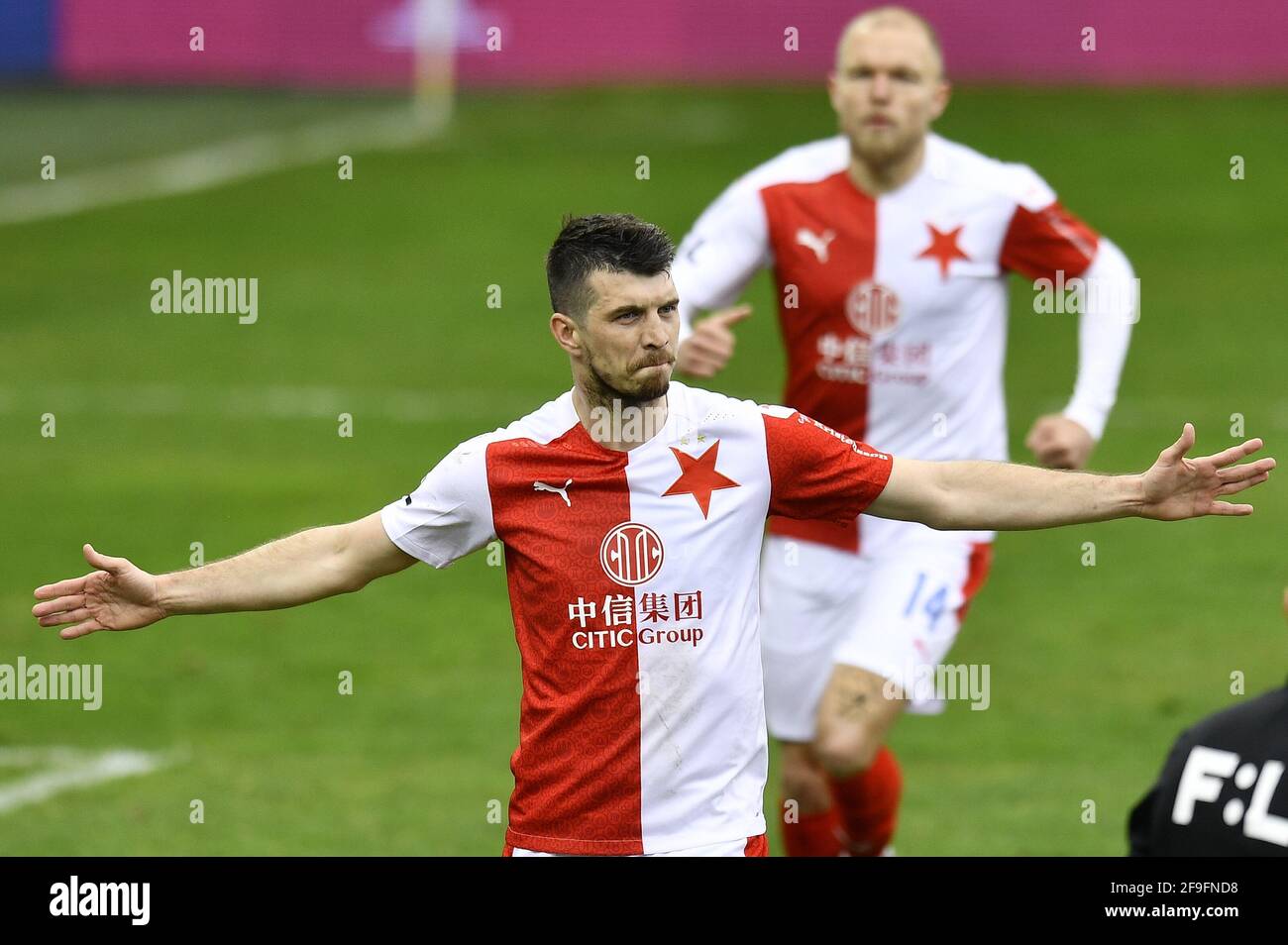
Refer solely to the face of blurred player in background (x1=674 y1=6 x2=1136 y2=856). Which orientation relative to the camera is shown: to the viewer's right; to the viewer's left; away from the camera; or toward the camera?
toward the camera

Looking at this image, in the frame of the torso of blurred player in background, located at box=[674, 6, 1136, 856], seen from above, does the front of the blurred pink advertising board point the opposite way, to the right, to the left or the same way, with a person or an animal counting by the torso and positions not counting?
the same way

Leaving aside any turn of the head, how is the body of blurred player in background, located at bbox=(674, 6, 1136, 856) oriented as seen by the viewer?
toward the camera

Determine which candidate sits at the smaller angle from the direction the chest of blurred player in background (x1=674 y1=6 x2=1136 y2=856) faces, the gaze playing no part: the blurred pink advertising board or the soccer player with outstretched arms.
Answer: the soccer player with outstretched arms

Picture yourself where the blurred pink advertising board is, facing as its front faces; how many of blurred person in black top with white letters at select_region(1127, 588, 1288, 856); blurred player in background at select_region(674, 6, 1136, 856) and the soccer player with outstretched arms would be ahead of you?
3

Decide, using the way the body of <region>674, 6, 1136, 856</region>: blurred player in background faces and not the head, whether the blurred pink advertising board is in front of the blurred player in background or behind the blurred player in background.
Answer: behind

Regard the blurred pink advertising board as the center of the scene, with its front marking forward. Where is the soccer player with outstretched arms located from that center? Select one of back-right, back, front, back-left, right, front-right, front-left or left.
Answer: front

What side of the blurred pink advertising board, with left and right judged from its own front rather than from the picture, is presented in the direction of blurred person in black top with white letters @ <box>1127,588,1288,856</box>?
front

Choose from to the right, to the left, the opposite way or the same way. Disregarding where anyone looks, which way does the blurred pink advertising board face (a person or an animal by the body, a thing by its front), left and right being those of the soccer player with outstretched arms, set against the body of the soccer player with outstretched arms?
the same way

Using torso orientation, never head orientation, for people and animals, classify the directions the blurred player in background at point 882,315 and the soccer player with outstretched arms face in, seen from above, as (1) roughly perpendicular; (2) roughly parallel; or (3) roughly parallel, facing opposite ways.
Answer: roughly parallel

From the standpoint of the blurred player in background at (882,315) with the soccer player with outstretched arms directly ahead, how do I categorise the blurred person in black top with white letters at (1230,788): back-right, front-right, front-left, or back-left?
front-left

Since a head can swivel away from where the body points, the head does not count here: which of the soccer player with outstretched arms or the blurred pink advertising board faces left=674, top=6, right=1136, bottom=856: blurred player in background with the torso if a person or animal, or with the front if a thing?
the blurred pink advertising board

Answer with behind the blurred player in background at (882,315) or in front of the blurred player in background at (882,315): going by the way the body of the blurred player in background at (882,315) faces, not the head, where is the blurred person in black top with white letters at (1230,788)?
in front

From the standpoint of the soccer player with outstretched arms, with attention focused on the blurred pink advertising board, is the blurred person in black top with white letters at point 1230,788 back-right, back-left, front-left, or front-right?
back-right

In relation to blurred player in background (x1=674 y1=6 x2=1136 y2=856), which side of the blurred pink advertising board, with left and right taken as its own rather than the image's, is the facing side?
front

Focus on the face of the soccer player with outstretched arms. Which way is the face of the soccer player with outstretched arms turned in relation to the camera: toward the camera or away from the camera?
toward the camera
